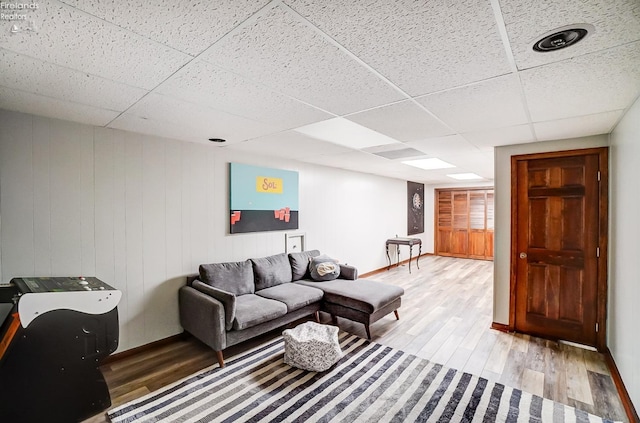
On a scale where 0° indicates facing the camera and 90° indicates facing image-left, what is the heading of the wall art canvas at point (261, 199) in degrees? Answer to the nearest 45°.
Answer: approximately 315°

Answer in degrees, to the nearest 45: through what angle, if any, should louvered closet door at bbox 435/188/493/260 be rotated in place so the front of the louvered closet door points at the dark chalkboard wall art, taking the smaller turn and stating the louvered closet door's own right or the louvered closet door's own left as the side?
approximately 45° to the louvered closet door's own right

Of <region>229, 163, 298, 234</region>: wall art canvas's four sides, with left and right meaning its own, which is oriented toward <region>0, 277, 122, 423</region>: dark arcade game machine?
right

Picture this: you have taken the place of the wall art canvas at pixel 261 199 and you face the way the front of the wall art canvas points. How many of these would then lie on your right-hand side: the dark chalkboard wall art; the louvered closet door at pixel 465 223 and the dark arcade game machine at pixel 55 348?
1

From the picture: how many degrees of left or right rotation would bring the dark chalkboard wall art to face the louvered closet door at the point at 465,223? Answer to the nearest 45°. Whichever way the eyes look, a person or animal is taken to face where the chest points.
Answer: approximately 90° to its left

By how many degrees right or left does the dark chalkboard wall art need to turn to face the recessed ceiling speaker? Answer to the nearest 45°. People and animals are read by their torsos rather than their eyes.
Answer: approximately 45° to its right

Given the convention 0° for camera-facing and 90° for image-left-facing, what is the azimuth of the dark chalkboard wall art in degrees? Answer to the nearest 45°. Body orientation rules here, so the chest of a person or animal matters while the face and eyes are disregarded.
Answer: approximately 315°

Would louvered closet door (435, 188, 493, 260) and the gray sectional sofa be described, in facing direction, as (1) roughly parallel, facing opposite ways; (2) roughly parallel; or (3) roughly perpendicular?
roughly perpendicular
